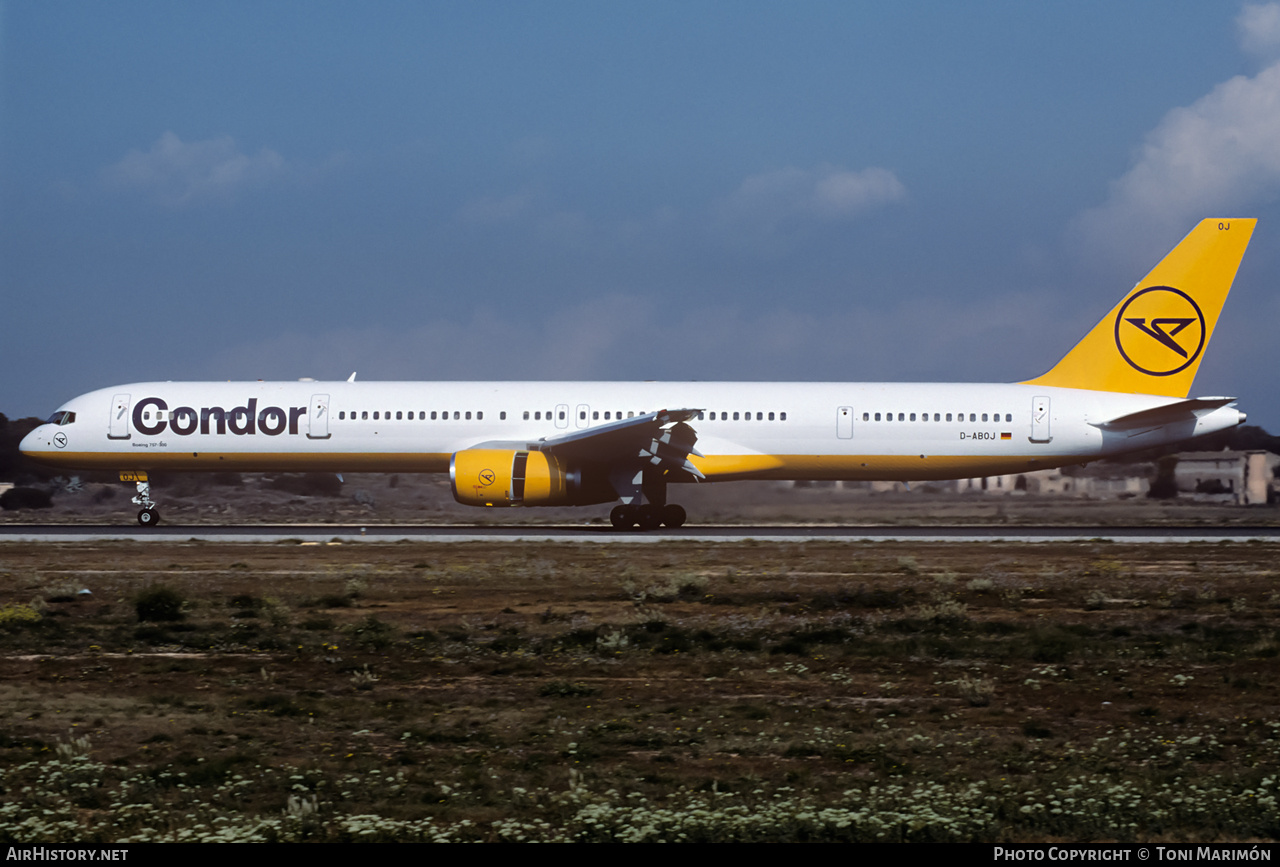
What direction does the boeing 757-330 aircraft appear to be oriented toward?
to the viewer's left

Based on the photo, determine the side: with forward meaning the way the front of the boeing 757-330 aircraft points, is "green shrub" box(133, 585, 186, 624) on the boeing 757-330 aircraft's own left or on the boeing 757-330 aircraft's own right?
on the boeing 757-330 aircraft's own left

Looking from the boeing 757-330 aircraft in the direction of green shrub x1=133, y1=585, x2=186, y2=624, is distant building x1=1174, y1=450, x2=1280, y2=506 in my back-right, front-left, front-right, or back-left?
back-left

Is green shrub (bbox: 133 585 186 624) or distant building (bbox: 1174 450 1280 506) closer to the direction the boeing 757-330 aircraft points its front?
the green shrub

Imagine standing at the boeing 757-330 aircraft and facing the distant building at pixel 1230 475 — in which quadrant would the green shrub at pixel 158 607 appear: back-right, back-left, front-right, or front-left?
back-right

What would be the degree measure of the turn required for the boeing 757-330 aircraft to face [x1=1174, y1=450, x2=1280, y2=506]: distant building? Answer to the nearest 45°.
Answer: approximately 135° to its right
